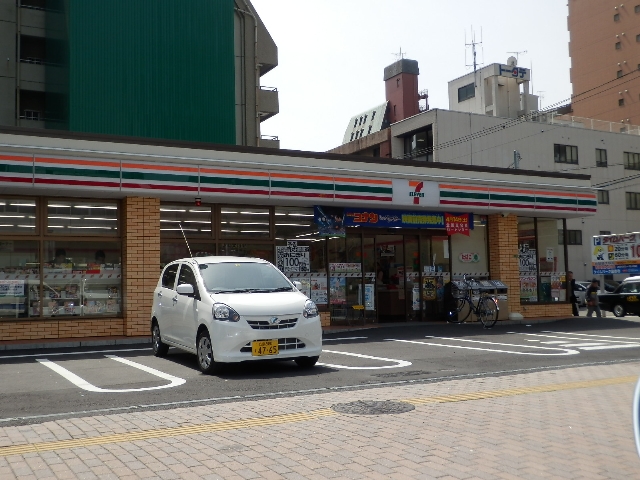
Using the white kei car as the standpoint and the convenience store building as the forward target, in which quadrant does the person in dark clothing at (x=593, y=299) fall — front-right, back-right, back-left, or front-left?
front-right

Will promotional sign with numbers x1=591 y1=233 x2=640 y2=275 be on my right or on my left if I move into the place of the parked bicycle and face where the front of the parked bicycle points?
on my right

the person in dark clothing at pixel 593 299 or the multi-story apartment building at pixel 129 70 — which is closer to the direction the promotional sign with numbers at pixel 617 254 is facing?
the person in dark clothing

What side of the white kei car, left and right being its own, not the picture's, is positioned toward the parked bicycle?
left

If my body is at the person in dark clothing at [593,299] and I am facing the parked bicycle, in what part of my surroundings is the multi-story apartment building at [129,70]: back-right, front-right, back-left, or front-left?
front-right

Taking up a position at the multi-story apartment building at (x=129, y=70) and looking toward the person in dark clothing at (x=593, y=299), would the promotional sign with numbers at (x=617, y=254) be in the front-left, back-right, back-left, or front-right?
front-left

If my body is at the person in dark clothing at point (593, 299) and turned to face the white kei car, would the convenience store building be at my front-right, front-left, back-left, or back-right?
front-right

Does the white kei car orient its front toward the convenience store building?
no

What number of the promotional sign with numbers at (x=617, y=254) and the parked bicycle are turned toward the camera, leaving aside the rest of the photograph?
1

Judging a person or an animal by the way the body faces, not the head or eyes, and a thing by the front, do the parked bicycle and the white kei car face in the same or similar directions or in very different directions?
very different directions

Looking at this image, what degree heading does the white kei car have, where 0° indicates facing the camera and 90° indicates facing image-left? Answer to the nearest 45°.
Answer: approximately 315°

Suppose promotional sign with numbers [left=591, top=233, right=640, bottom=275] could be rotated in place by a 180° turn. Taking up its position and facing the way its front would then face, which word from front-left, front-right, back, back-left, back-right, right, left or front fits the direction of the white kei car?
back

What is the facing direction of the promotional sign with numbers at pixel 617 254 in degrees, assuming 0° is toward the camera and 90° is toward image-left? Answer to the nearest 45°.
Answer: approximately 0°

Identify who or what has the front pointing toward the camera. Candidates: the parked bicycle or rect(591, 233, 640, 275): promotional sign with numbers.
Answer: the promotional sign with numbers
